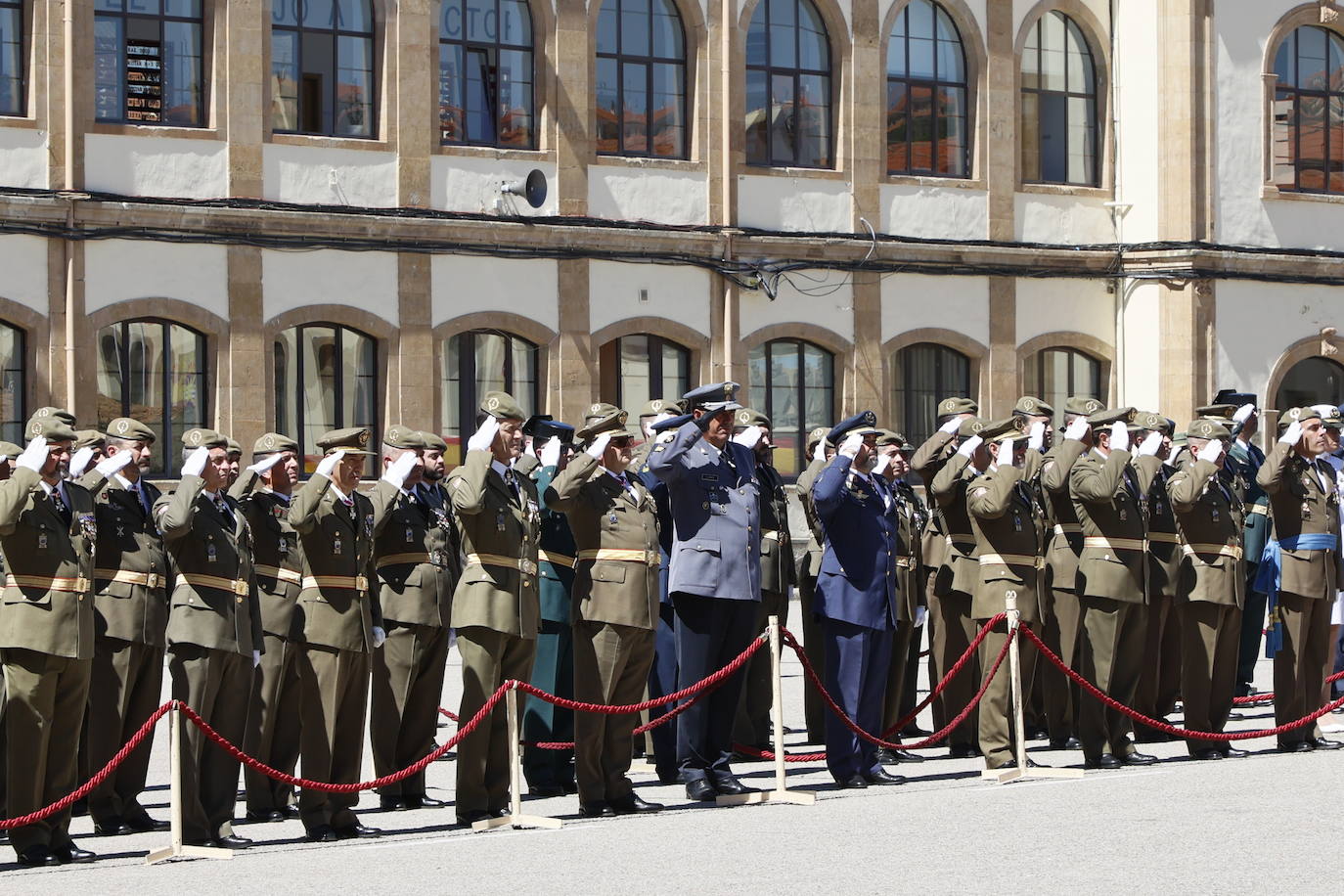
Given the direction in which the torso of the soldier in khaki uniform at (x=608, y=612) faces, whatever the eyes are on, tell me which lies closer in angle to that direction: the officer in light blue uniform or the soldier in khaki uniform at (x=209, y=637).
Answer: the officer in light blue uniform

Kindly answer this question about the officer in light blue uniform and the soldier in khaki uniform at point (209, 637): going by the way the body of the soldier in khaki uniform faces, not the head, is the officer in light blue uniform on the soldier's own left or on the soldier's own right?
on the soldier's own left

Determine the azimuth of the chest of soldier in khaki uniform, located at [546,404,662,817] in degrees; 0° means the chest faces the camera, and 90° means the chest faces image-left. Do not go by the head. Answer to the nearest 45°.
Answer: approximately 315°

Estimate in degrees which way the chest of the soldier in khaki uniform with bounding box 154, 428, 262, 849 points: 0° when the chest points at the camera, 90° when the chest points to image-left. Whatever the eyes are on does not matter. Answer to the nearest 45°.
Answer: approximately 315°

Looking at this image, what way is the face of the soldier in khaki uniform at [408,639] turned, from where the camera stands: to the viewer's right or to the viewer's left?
to the viewer's right

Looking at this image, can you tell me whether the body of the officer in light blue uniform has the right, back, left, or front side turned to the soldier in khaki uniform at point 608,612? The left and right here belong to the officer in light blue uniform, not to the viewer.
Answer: right

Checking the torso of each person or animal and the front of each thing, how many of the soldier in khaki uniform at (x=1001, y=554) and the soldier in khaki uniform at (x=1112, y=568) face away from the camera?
0

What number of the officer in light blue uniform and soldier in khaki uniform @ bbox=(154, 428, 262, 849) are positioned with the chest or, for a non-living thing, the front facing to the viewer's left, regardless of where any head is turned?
0

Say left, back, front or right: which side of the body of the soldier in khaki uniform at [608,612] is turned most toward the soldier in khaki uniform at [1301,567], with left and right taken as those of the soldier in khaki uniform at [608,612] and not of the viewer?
left

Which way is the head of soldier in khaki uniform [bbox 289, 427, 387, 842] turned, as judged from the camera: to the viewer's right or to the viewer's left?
to the viewer's right
